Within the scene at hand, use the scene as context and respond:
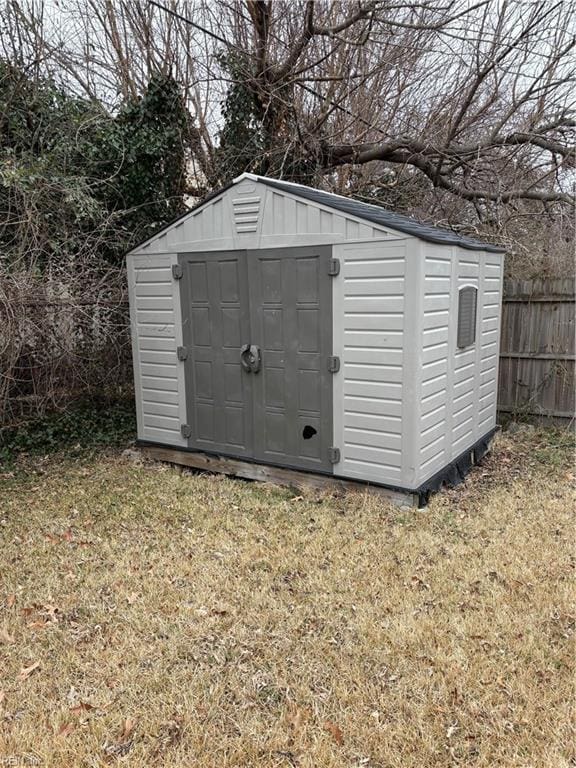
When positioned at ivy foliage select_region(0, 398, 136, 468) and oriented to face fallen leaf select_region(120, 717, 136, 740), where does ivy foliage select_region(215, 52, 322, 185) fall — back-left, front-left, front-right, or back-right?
back-left

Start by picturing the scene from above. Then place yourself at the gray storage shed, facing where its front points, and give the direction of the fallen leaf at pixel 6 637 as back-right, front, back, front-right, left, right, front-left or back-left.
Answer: front

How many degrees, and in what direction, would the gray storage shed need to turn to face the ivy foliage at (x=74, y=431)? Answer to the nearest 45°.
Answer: approximately 90° to its right

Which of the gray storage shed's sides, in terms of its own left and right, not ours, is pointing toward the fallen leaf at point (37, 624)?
front

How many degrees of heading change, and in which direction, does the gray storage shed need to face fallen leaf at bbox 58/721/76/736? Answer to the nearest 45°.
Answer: approximately 45° to its left

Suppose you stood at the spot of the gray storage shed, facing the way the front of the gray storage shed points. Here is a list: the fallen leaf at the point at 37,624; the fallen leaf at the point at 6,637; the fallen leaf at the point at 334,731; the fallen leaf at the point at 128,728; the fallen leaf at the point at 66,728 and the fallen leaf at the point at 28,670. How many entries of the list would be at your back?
0

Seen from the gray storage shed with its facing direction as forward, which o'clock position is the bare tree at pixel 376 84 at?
The bare tree is roughly at 5 o'clock from the gray storage shed.

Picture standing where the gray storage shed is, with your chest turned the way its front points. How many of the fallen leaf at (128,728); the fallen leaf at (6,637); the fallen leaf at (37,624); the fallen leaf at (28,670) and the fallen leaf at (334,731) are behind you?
0

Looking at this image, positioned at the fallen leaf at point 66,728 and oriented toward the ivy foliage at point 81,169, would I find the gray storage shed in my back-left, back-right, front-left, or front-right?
front-right

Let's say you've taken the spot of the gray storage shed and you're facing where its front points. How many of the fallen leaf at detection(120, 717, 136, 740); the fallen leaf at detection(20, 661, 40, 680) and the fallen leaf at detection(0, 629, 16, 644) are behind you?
0

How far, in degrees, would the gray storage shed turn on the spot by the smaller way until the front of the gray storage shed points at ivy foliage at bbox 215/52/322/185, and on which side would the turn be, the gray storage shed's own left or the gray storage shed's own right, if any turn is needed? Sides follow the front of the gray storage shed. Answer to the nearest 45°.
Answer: approximately 135° to the gray storage shed's own right

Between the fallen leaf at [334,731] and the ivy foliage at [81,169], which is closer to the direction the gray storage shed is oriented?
the fallen leaf

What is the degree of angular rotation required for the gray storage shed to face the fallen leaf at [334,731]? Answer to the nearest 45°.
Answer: approximately 45° to its left

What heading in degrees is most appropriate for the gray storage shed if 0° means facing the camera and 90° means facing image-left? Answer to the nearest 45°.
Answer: approximately 45°

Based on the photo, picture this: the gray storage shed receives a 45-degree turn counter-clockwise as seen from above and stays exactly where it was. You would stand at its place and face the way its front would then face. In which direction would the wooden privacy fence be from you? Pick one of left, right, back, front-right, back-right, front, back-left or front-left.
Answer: back-left

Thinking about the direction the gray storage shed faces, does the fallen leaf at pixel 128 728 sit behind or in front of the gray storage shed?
in front

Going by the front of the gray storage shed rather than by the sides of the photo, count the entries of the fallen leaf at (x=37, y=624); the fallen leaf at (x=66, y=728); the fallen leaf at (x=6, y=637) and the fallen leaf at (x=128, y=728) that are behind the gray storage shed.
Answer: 0

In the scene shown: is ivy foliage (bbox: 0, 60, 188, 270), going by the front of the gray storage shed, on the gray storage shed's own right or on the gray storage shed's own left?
on the gray storage shed's own right
